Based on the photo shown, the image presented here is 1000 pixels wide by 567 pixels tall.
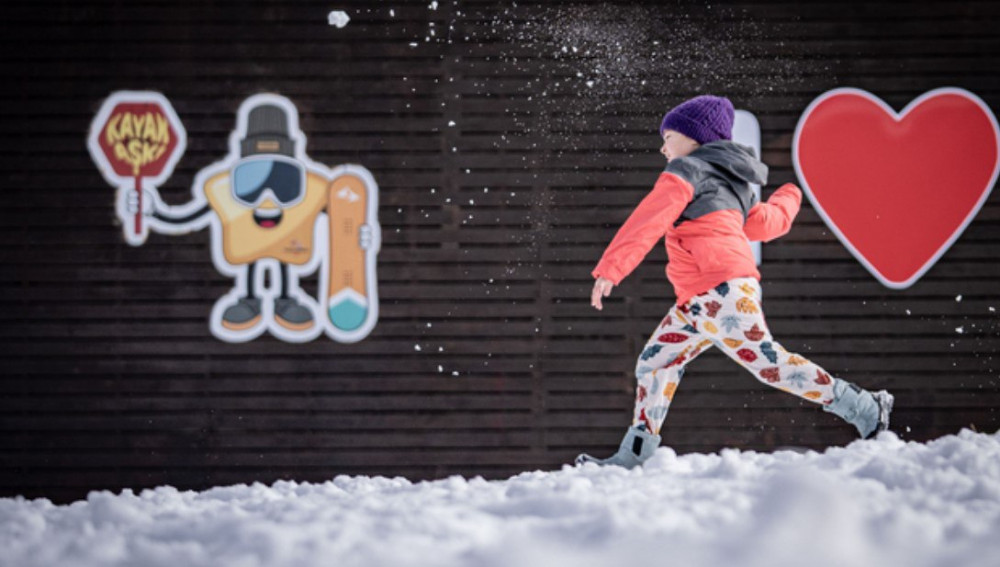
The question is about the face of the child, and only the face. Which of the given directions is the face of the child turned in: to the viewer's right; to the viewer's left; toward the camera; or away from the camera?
to the viewer's left

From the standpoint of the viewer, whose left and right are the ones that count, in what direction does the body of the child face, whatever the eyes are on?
facing to the left of the viewer
